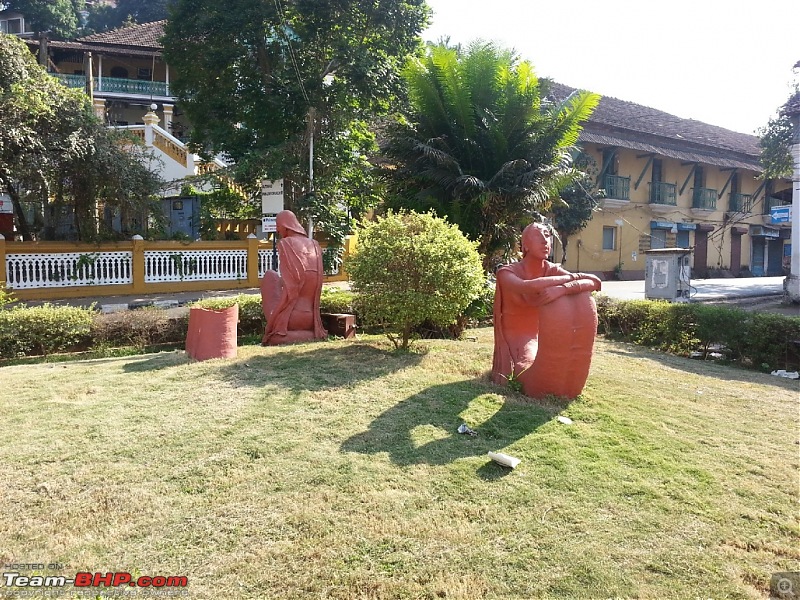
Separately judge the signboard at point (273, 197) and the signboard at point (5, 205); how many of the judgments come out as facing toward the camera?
2

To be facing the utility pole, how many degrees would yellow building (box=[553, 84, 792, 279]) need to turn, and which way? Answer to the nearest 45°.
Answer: approximately 45° to its right

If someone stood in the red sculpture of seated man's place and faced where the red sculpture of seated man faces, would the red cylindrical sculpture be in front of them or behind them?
behind

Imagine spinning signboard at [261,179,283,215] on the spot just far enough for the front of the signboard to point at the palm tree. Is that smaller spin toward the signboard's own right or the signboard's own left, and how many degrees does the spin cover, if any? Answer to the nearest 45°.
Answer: approximately 45° to the signboard's own left

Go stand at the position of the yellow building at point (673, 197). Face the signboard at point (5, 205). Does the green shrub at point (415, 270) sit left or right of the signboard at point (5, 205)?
left

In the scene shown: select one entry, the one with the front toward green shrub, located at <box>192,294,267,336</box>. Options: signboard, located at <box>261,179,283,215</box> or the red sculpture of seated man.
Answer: the signboard
